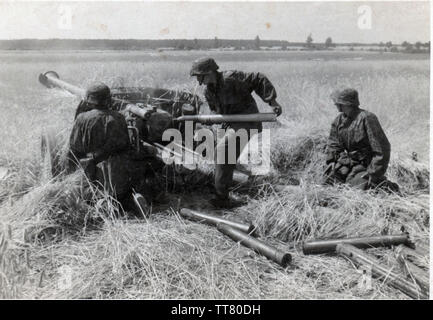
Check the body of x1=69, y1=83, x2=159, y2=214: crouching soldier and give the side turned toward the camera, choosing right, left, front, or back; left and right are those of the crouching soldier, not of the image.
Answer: back

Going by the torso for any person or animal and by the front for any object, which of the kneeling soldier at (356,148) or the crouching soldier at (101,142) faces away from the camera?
the crouching soldier

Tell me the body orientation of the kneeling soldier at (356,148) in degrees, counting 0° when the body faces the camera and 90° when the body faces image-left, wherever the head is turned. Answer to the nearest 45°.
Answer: approximately 45°

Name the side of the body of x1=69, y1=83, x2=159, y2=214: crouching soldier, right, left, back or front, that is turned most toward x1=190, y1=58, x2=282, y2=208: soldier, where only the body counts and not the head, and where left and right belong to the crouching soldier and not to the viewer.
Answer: right

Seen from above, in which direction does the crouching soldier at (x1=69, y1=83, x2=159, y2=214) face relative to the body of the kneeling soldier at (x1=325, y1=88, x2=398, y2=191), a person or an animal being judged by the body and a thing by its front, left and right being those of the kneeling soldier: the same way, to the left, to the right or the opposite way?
to the right

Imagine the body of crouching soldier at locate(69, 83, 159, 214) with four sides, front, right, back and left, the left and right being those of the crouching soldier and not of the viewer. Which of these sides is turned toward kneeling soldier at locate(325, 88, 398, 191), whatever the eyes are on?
right

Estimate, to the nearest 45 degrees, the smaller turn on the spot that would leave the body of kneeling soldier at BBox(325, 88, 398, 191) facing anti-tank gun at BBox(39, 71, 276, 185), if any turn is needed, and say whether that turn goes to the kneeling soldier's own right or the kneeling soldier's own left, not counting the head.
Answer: approximately 45° to the kneeling soldier's own right
